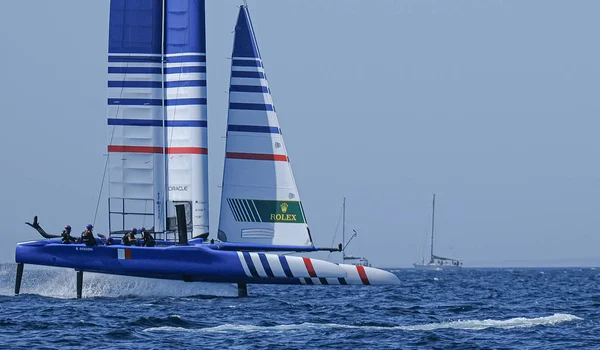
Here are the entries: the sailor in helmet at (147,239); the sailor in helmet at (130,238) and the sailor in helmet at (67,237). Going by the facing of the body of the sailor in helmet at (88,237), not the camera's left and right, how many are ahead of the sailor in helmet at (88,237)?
2

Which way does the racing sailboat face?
to the viewer's right

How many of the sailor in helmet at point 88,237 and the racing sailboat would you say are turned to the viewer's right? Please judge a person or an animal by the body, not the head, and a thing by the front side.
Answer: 2

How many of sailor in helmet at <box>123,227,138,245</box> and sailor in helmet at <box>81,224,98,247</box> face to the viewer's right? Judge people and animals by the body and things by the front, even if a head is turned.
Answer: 2

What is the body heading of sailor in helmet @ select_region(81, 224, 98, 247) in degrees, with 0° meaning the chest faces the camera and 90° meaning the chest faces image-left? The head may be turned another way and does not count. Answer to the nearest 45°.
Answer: approximately 270°

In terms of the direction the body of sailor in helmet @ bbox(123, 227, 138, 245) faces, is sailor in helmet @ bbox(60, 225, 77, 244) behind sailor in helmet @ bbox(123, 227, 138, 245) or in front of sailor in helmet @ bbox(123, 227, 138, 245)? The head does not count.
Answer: behind

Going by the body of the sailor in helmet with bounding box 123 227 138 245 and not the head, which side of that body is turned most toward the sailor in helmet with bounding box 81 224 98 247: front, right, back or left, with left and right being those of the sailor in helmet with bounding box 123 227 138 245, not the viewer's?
back

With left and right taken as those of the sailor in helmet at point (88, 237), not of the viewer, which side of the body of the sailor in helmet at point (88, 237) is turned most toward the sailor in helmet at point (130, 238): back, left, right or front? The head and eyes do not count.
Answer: front

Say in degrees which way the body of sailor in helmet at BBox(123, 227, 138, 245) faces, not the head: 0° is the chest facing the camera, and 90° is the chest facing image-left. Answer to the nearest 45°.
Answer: approximately 270°
